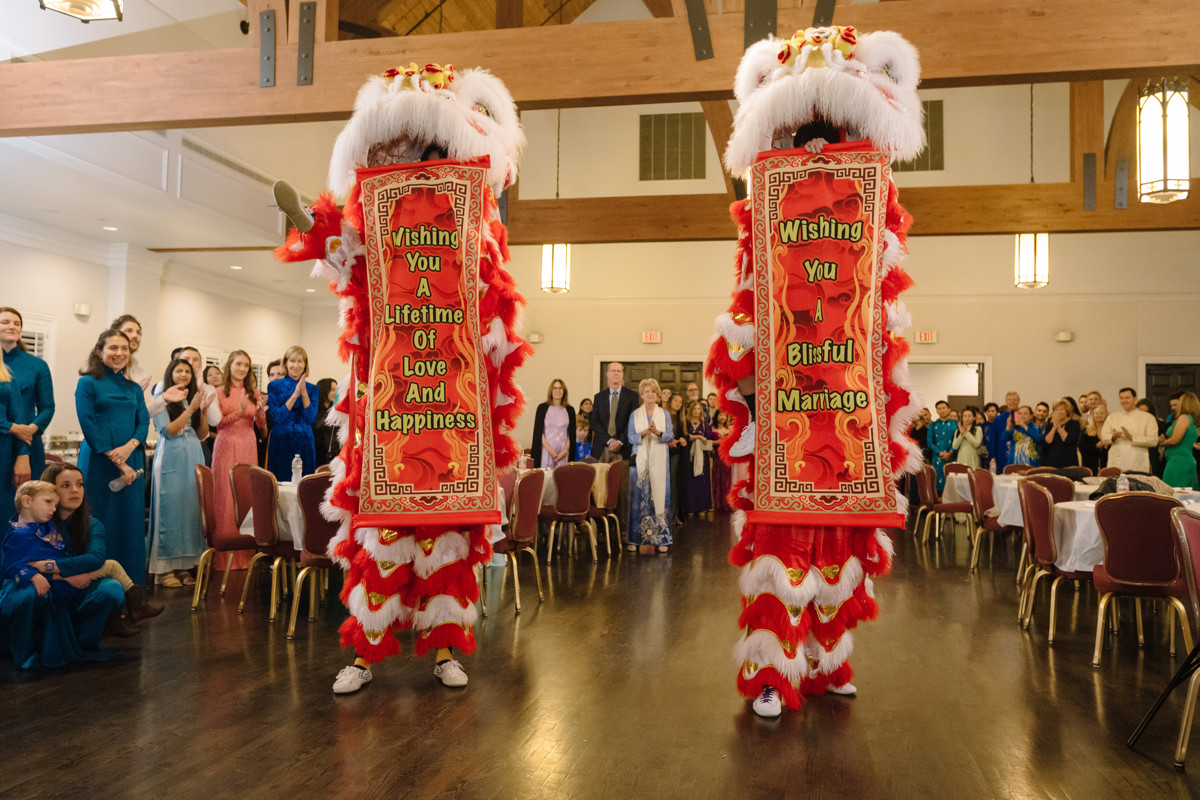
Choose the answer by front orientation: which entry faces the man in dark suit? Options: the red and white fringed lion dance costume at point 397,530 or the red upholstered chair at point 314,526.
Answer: the red upholstered chair

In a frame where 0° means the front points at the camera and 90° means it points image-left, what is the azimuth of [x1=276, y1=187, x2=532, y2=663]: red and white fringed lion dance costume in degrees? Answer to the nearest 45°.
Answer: approximately 0°

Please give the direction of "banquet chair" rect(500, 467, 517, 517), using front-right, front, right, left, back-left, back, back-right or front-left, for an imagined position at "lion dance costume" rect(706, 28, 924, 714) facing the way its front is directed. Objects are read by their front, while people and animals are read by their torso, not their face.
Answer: back-right

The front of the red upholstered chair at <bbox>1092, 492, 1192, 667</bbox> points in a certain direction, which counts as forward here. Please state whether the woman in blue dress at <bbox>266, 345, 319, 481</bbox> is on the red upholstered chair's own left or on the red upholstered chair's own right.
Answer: on the red upholstered chair's own left

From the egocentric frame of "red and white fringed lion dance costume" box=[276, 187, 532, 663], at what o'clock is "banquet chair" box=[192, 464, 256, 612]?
The banquet chair is roughly at 5 o'clock from the red and white fringed lion dance costume.

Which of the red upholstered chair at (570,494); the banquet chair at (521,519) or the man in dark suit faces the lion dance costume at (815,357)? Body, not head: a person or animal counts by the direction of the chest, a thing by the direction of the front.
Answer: the man in dark suit

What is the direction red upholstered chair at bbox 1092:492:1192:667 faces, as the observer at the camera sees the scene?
facing away from the viewer

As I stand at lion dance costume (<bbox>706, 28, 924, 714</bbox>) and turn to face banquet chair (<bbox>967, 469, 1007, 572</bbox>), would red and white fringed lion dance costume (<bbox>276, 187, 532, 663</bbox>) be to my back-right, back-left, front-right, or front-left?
back-left

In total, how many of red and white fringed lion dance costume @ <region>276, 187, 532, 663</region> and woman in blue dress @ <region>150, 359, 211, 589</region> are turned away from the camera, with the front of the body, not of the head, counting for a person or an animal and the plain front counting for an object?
0

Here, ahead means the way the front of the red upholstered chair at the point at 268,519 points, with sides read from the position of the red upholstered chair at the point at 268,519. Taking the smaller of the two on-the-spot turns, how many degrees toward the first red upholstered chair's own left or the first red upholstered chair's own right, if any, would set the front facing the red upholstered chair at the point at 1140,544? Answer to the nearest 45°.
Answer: approximately 90° to the first red upholstered chair's own right
